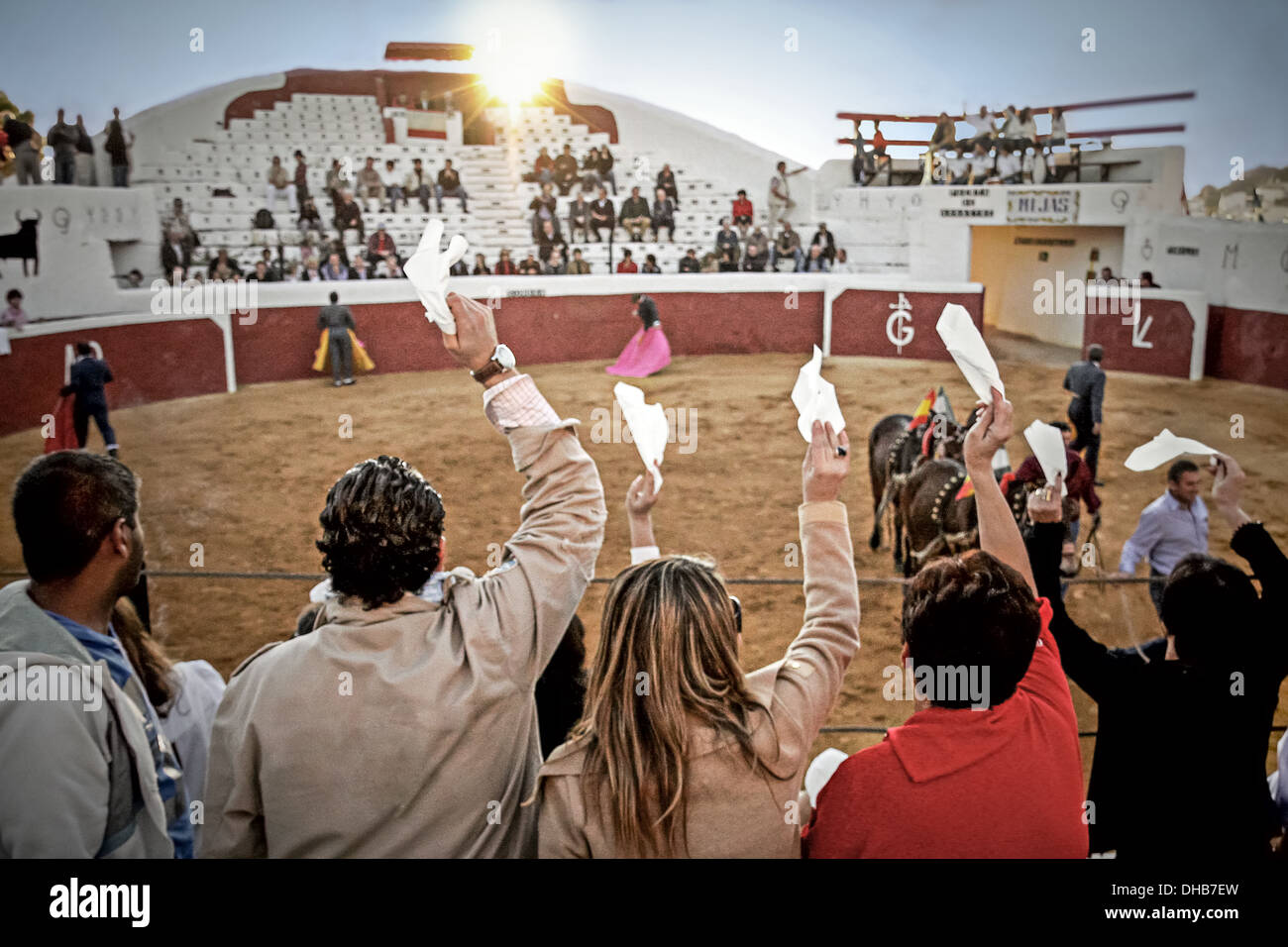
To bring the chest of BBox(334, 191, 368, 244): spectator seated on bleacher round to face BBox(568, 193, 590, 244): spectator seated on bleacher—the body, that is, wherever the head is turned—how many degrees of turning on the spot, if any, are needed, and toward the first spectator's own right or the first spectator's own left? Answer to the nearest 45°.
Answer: approximately 45° to the first spectator's own left

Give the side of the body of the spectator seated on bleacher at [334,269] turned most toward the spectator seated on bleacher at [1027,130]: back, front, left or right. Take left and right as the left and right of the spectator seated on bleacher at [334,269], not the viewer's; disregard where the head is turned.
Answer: left

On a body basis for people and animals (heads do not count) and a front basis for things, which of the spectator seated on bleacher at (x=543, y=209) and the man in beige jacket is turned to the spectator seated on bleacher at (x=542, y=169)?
the man in beige jacket

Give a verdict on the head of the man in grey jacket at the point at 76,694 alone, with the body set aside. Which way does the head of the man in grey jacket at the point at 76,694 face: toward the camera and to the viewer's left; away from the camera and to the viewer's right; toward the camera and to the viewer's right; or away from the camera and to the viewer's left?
away from the camera and to the viewer's right

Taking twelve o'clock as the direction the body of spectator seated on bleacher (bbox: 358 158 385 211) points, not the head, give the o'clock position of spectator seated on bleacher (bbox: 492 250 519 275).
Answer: spectator seated on bleacher (bbox: 492 250 519 275) is roughly at 11 o'clock from spectator seated on bleacher (bbox: 358 158 385 211).

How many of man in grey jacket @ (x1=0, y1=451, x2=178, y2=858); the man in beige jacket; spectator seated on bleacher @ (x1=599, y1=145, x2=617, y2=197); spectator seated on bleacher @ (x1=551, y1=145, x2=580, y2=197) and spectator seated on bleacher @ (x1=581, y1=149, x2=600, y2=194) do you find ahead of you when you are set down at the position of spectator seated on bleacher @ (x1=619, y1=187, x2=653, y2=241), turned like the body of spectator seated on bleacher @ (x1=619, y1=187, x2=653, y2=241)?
2

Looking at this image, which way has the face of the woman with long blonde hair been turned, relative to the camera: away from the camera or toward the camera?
away from the camera

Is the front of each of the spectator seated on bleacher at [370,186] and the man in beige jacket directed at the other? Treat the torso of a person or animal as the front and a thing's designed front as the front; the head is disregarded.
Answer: yes

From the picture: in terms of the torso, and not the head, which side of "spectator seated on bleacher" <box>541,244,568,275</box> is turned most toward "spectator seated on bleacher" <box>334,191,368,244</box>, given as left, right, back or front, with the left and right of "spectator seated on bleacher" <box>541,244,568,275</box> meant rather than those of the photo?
right

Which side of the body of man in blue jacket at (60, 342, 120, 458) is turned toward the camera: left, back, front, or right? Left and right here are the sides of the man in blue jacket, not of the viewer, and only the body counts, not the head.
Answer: back

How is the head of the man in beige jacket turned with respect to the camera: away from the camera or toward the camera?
away from the camera

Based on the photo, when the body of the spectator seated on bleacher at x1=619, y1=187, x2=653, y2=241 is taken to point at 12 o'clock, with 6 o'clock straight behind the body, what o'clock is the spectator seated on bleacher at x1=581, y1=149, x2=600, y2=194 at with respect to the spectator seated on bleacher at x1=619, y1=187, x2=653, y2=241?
the spectator seated on bleacher at x1=581, y1=149, x2=600, y2=194 is roughly at 5 o'clock from the spectator seated on bleacher at x1=619, y1=187, x2=653, y2=241.

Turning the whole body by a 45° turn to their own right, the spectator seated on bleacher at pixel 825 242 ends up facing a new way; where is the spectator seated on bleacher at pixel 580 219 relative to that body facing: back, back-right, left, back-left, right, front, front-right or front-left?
front-right
